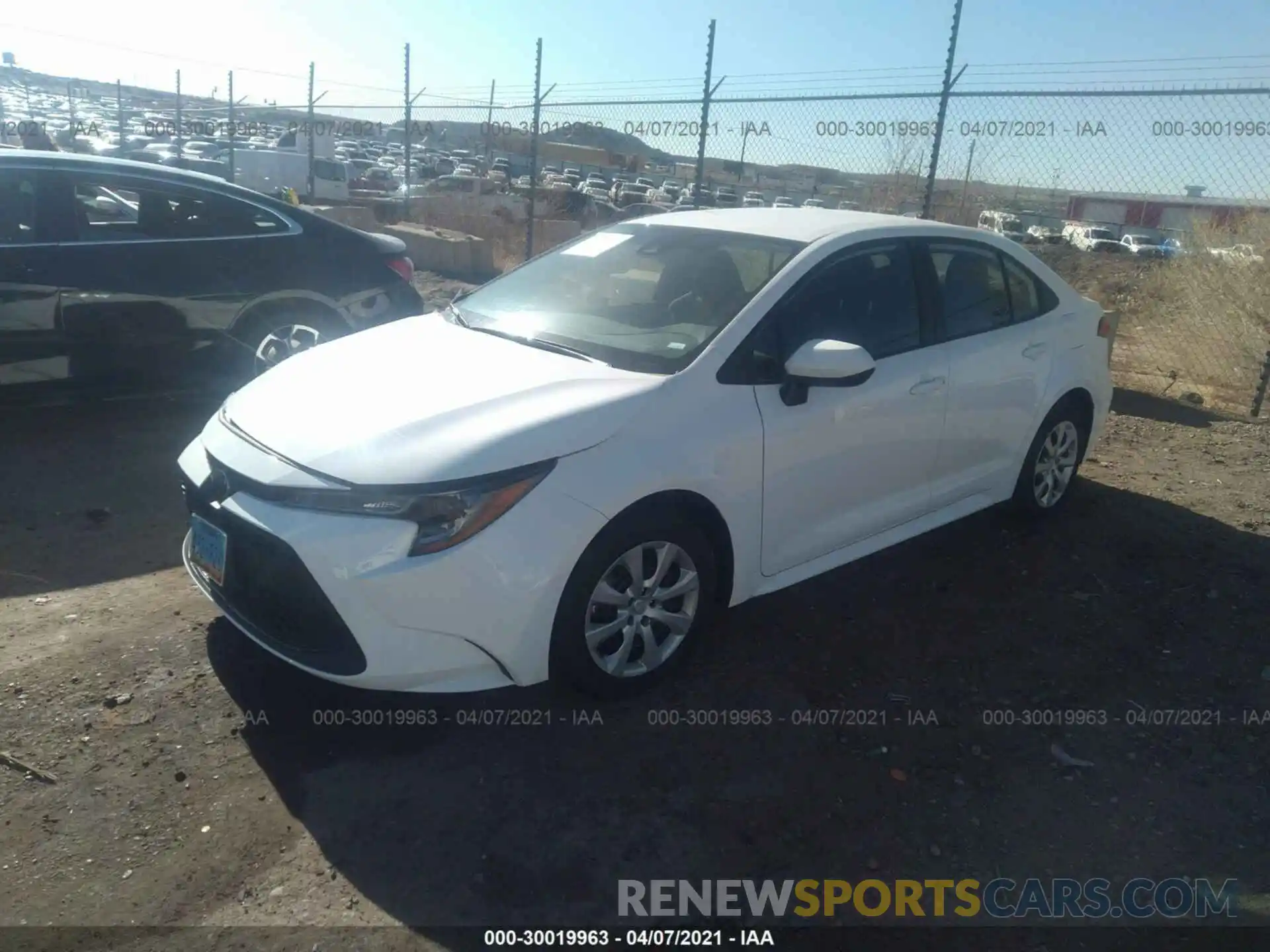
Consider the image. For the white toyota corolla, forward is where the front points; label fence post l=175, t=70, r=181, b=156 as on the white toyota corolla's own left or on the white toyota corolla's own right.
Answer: on the white toyota corolla's own right

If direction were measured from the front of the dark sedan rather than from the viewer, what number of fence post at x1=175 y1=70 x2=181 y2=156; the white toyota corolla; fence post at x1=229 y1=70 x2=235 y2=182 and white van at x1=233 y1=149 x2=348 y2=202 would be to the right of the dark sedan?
3

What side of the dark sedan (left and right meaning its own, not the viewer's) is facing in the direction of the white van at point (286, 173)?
right

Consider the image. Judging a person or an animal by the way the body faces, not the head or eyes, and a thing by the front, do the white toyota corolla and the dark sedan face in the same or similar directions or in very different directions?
same or similar directions

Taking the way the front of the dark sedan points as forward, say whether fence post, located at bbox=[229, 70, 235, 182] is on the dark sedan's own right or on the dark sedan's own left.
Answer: on the dark sedan's own right

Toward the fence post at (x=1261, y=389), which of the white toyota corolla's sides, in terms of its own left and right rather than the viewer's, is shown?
back

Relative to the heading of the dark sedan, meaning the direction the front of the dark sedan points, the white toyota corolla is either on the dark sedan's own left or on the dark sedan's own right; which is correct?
on the dark sedan's own left

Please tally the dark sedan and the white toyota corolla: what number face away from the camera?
0

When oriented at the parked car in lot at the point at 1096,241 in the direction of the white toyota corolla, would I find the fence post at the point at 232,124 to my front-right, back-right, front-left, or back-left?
front-right

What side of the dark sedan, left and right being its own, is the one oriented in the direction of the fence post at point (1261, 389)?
back

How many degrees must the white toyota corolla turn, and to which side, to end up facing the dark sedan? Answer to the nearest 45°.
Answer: approximately 90° to its right

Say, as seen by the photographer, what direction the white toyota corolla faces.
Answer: facing the viewer and to the left of the viewer

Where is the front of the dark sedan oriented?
to the viewer's left
